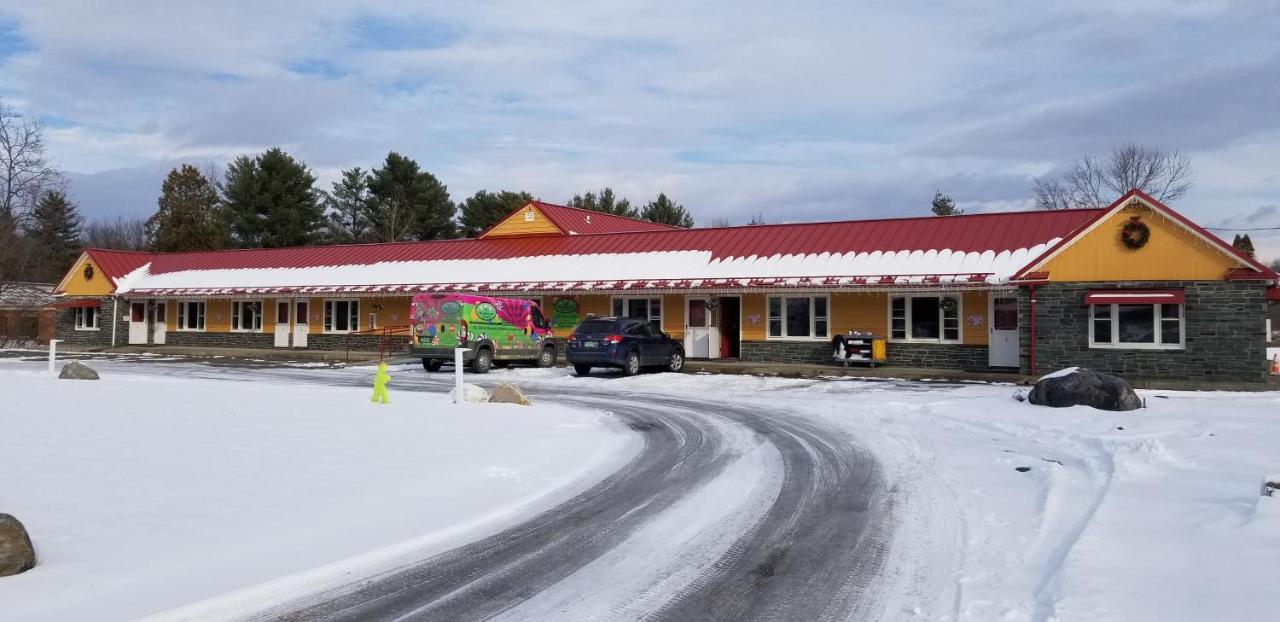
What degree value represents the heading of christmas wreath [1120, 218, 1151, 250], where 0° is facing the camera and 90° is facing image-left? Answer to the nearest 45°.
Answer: approximately 0°

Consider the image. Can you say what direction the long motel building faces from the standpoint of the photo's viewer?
facing the viewer and to the left of the viewer

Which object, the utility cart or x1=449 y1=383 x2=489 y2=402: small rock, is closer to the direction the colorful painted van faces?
the utility cart

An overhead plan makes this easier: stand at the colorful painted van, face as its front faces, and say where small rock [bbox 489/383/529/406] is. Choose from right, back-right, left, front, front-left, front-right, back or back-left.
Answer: back-right

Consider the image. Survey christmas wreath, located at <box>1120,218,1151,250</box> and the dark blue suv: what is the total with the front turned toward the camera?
1

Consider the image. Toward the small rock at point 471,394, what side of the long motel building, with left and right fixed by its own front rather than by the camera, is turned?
front

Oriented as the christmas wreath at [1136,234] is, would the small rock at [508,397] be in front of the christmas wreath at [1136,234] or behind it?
in front

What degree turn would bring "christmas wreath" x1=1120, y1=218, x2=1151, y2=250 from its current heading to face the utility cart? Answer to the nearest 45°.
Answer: approximately 90° to its right

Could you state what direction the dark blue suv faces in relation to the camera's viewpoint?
facing away from the viewer and to the right of the viewer

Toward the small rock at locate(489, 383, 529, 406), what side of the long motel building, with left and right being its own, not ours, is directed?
front

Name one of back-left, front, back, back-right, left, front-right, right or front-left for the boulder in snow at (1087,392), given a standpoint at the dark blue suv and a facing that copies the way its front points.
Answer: right
